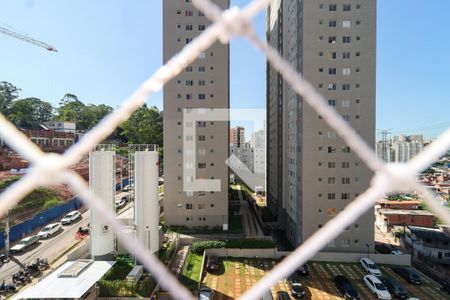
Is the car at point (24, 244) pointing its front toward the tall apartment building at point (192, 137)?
no

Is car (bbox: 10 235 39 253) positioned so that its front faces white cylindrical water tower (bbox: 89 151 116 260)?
no

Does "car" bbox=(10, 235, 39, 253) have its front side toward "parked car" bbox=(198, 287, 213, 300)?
no

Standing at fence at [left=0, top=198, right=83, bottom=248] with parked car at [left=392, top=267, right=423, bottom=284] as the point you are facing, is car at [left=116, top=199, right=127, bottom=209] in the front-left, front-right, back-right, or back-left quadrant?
front-left

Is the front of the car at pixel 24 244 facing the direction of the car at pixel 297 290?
no

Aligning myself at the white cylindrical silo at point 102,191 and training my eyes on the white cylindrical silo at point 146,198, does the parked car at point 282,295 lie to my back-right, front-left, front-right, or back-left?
front-right

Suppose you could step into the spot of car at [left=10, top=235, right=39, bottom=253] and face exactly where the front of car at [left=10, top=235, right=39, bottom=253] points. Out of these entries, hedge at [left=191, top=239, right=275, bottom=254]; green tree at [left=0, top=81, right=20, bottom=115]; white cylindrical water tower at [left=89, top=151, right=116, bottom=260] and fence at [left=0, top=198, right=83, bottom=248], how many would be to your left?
2
